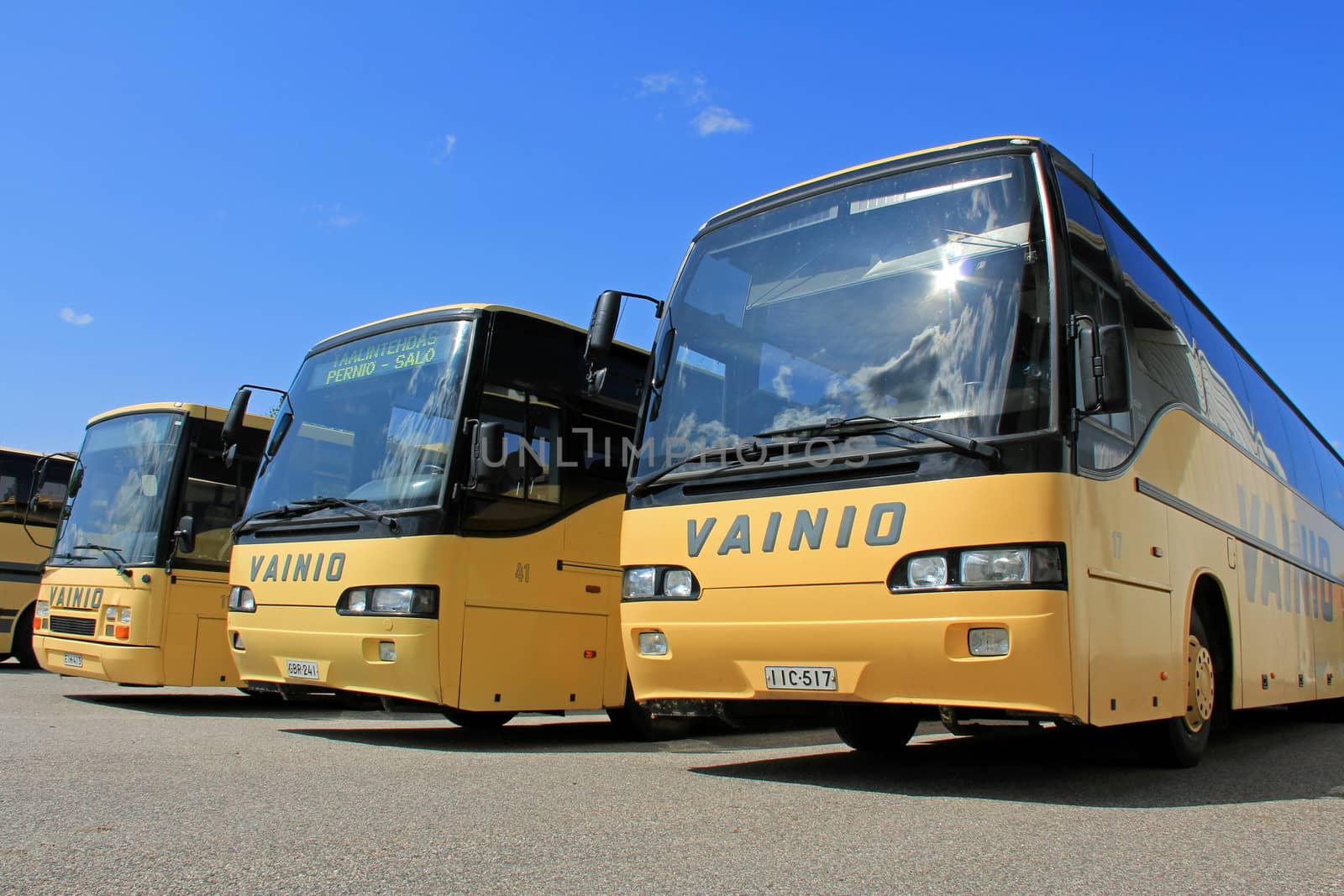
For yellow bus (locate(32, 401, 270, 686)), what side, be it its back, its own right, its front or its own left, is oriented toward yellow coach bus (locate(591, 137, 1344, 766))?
left

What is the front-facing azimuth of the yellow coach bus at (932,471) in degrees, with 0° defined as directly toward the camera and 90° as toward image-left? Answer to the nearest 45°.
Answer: approximately 45°

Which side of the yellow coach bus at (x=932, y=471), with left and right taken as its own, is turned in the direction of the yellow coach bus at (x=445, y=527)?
right

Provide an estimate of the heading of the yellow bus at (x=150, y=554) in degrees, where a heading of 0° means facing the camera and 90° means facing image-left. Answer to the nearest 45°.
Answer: approximately 45°

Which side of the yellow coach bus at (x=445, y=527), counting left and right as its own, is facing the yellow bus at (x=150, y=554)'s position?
right

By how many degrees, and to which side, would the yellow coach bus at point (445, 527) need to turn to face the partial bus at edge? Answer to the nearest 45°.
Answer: approximately 90° to its right

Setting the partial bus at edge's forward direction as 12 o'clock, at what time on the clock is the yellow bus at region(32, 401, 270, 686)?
The yellow bus is roughly at 10 o'clock from the partial bus at edge.
